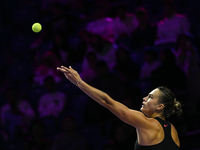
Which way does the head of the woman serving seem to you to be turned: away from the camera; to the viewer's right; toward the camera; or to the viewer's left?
to the viewer's left

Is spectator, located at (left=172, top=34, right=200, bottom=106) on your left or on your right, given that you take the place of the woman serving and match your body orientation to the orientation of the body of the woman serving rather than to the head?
on your right

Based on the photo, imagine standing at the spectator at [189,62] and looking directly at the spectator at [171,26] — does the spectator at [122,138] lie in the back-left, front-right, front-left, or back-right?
back-left

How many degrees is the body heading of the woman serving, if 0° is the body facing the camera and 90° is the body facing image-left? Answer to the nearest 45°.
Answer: approximately 135°

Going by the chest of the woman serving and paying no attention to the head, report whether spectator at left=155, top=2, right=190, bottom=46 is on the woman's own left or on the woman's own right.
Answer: on the woman's own right
